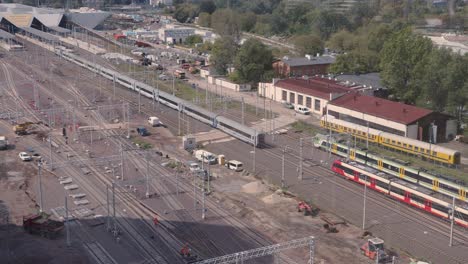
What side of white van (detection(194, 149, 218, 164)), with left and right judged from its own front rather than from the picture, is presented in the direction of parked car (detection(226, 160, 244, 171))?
front

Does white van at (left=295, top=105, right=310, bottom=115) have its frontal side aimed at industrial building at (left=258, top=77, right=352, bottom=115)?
no

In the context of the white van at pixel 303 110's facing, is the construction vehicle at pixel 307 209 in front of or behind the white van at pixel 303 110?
in front

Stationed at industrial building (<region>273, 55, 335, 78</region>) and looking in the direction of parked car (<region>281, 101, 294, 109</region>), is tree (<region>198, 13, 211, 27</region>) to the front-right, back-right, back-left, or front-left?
back-right

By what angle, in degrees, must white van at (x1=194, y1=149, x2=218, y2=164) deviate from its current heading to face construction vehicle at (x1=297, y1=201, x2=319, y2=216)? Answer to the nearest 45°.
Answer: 0° — it already faces it

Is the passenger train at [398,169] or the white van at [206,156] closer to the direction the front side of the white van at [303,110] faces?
the passenger train

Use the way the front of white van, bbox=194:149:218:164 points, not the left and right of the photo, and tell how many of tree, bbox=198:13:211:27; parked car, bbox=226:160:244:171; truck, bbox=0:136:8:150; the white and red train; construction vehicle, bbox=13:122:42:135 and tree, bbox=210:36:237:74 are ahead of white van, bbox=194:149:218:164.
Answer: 2
